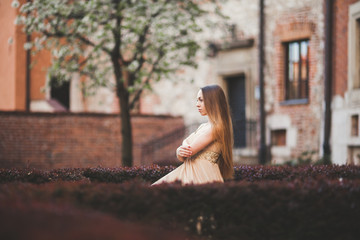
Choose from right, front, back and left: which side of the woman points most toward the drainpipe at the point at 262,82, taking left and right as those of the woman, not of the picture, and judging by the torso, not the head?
right

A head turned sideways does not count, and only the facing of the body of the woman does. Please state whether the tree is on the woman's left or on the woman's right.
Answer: on the woman's right

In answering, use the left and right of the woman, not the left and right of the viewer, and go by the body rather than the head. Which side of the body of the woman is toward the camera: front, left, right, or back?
left

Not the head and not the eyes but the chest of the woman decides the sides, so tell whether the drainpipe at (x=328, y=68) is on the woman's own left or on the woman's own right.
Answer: on the woman's own right

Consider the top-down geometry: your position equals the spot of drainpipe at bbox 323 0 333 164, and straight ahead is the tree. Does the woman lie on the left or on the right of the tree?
left

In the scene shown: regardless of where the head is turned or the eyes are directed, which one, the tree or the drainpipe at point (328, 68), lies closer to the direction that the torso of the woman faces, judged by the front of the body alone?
the tree

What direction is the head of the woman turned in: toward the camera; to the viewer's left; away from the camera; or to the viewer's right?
to the viewer's left

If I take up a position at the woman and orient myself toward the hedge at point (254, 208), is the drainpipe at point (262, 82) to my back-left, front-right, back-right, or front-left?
back-left

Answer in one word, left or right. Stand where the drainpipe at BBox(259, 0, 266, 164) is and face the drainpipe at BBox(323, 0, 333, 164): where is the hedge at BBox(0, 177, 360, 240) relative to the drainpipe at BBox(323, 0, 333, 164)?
right

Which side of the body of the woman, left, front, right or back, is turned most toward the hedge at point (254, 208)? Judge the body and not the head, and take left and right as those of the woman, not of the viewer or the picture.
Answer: left

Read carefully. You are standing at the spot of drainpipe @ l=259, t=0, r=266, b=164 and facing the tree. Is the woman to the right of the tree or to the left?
left
